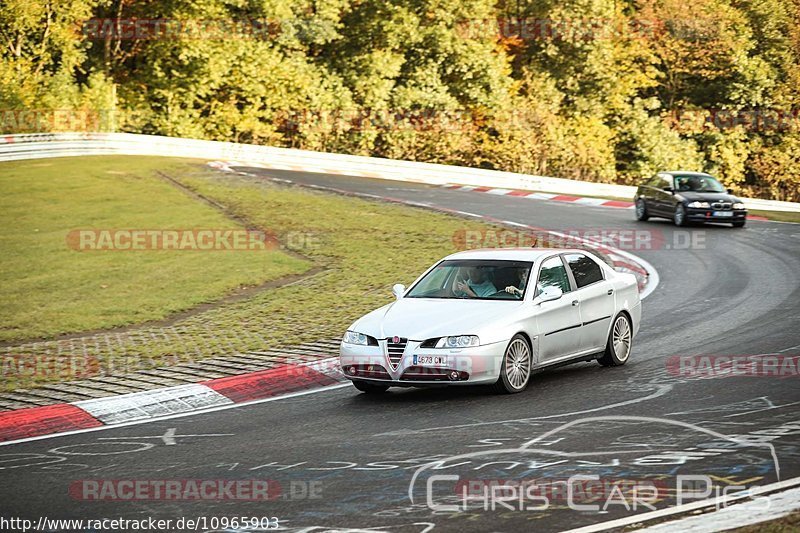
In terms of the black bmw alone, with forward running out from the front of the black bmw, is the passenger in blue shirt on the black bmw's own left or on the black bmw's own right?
on the black bmw's own right

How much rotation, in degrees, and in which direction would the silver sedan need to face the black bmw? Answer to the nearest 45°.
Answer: approximately 135° to its right

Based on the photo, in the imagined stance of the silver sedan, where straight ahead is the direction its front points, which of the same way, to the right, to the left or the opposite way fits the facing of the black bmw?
to the left

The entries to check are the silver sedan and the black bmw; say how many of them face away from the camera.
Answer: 0

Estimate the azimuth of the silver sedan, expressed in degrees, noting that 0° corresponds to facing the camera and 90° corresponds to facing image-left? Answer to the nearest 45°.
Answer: approximately 45°

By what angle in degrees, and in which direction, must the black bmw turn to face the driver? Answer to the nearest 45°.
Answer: approximately 45° to its right

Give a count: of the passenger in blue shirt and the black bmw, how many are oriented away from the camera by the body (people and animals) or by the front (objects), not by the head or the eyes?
0

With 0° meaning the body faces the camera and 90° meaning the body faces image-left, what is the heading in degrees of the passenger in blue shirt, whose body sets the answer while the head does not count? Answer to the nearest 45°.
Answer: approximately 45°

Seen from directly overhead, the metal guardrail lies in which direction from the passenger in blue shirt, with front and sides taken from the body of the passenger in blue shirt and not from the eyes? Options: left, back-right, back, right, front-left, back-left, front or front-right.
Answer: back-right

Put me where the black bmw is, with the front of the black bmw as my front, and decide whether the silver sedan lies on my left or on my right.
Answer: on my right

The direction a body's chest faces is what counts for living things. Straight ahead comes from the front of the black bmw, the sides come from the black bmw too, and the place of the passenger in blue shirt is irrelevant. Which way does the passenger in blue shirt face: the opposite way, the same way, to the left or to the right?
to the right
